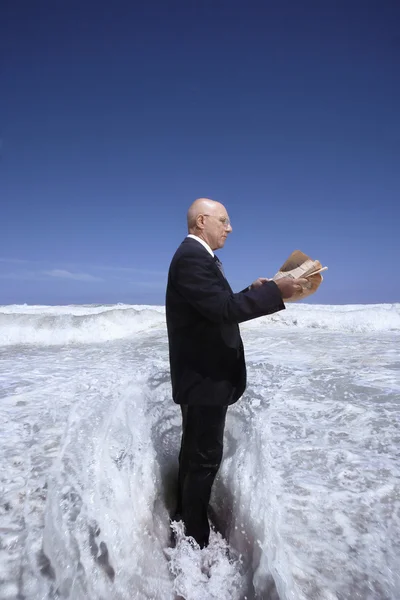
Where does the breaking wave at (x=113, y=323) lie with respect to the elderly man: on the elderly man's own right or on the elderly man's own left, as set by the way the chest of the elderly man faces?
on the elderly man's own left

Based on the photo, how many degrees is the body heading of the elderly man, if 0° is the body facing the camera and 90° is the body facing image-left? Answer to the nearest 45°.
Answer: approximately 270°

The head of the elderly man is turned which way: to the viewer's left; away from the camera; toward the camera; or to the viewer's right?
to the viewer's right
